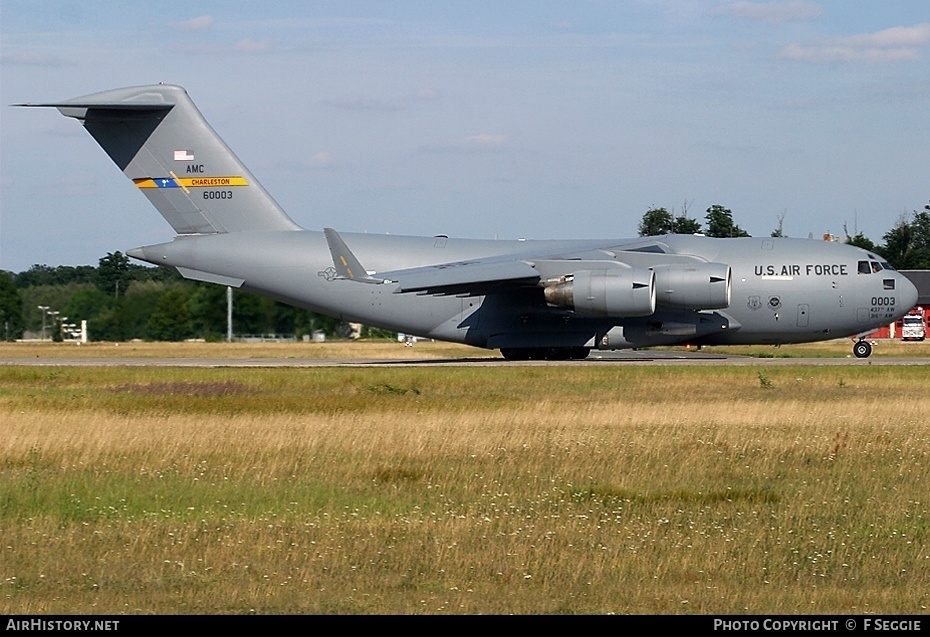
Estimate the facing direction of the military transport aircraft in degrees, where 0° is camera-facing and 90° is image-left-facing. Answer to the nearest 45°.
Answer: approximately 270°
